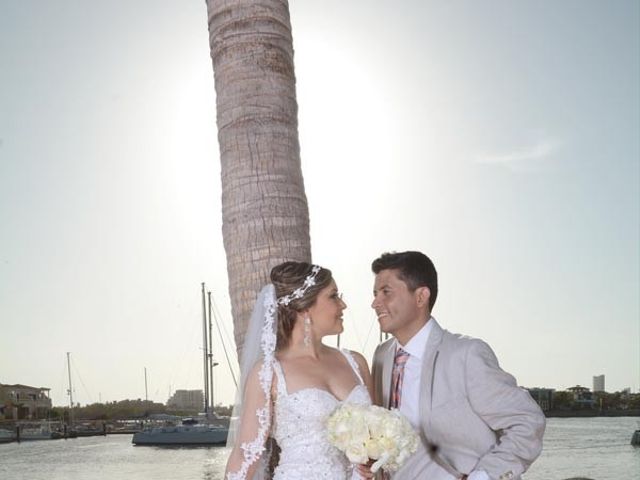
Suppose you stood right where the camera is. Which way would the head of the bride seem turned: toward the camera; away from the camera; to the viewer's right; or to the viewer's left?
to the viewer's right

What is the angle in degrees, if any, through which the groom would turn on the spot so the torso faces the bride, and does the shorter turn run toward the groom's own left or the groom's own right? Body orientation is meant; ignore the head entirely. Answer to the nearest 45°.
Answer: approximately 45° to the groom's own right

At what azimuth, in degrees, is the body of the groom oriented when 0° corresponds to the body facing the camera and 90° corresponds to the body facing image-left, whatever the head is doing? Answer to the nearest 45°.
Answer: approximately 45°

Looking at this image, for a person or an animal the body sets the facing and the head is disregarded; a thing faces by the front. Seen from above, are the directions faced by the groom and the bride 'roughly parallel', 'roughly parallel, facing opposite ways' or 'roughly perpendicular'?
roughly perpendicular
